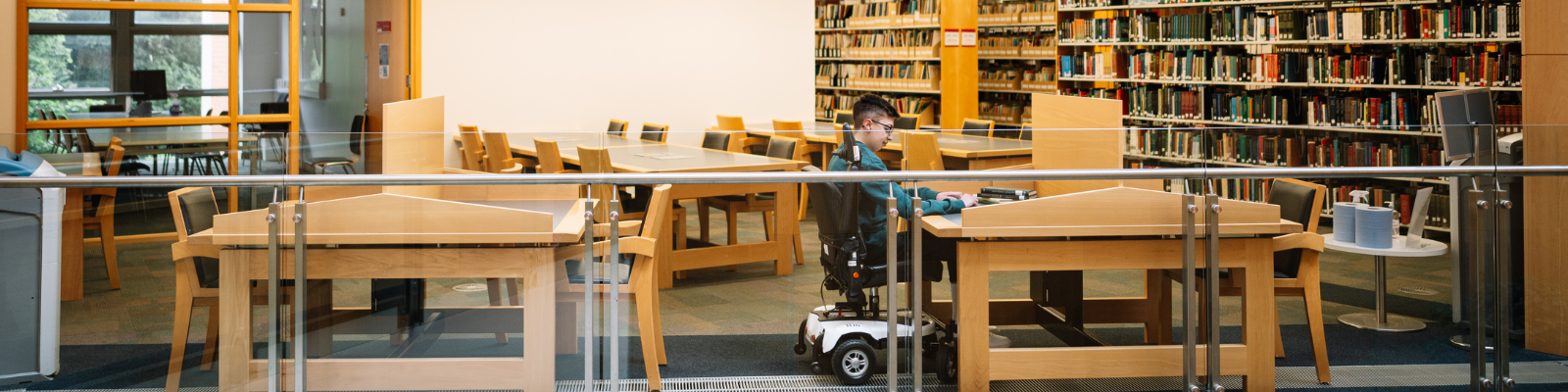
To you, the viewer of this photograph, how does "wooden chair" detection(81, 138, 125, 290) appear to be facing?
facing to the left of the viewer

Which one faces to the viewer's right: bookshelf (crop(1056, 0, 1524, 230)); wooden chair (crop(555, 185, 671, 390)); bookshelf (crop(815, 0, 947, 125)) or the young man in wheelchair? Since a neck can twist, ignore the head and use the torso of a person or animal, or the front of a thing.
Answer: the young man in wheelchair

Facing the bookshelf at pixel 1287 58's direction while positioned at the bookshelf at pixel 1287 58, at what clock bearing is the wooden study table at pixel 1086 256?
The wooden study table is roughly at 12 o'clock from the bookshelf.

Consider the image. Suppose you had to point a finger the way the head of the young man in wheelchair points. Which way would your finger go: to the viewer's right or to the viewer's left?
to the viewer's right

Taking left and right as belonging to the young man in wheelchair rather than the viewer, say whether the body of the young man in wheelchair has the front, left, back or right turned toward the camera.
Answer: right

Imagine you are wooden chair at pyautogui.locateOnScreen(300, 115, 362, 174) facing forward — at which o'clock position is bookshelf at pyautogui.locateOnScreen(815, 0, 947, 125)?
The bookshelf is roughly at 4 o'clock from the wooden chair.

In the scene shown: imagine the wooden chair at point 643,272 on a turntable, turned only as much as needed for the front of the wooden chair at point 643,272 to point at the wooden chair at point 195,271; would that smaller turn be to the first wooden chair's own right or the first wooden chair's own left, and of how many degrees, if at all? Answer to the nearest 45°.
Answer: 0° — it already faces it

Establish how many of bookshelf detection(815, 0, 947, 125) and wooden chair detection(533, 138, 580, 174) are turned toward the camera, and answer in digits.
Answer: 1

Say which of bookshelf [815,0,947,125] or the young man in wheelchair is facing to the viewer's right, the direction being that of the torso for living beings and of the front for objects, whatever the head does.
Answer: the young man in wheelchair
